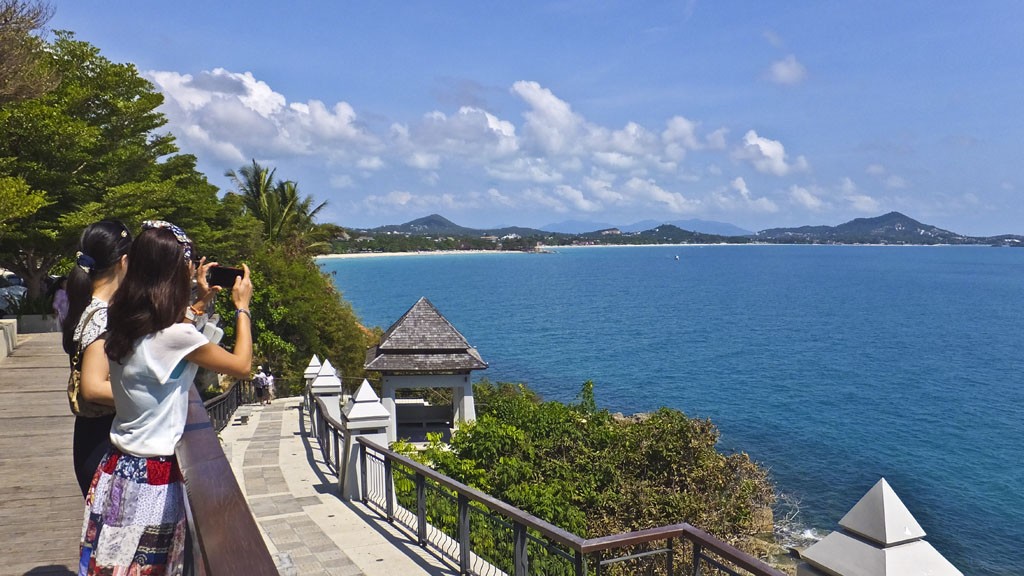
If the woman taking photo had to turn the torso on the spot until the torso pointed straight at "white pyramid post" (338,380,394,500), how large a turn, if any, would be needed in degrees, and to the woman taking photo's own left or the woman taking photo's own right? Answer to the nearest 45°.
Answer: approximately 45° to the woman taking photo's own left

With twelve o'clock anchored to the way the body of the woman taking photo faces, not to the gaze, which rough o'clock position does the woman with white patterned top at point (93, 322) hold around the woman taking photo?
The woman with white patterned top is roughly at 10 o'clock from the woman taking photo.

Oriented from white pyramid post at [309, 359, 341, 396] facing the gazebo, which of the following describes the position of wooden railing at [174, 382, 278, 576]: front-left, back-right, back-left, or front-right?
back-right

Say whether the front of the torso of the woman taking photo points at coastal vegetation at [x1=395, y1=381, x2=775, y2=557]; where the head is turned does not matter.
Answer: yes

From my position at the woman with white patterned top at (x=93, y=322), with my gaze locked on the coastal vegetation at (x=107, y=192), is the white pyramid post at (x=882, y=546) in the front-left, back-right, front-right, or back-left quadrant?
back-right

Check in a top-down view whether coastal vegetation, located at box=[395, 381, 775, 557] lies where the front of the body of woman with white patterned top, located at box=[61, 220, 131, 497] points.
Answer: yes

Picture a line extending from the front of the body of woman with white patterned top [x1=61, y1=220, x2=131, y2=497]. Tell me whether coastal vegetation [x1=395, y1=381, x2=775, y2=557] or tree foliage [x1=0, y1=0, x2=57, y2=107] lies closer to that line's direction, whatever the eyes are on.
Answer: the coastal vegetation

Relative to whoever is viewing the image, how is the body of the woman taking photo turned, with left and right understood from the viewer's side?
facing away from the viewer and to the right of the viewer

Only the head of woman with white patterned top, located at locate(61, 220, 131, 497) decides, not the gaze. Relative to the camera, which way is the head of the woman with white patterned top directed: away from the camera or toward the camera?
away from the camera

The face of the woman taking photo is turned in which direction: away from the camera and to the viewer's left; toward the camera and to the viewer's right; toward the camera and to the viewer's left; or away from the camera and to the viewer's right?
away from the camera and to the viewer's right

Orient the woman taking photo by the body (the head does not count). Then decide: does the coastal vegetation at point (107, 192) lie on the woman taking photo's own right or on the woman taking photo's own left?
on the woman taking photo's own left

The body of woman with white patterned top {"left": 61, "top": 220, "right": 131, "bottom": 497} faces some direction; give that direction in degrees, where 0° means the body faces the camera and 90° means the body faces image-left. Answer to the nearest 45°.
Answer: approximately 225°

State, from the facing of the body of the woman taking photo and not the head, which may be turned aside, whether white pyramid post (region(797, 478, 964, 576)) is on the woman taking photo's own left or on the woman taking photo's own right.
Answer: on the woman taking photo's own right

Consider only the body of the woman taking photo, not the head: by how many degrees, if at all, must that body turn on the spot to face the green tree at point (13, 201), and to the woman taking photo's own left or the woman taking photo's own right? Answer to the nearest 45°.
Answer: approximately 45° to the woman taking photo's own left
